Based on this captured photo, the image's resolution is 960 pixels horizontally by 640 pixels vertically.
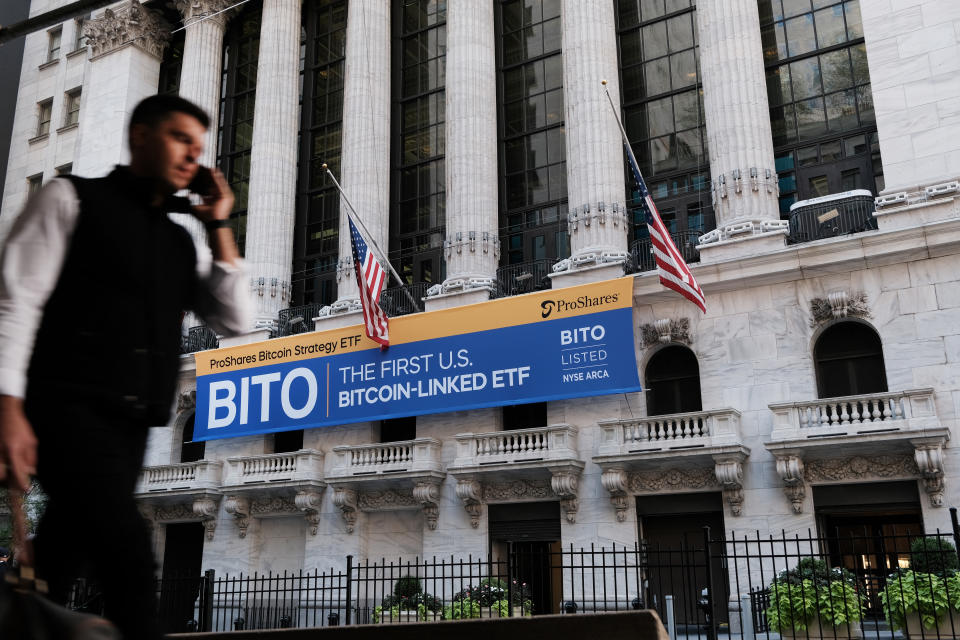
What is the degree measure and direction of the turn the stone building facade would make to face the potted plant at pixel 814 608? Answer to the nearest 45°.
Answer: approximately 45° to its left

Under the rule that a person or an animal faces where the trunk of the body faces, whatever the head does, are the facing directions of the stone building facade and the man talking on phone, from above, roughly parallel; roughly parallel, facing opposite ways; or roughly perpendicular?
roughly perpendicular

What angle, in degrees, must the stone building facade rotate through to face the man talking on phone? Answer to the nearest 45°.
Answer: approximately 45° to its left

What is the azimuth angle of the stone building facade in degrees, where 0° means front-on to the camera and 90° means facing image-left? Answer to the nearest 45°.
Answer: approximately 45°

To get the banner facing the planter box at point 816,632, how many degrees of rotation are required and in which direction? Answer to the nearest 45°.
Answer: approximately 90° to its left

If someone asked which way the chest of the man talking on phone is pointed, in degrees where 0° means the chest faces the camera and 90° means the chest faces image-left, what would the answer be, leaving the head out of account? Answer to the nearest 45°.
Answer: approximately 315°

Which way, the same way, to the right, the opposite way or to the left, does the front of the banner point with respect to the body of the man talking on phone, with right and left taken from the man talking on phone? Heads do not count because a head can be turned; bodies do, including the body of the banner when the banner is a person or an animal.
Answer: to the right

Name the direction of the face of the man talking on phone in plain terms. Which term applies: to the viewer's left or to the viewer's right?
to the viewer's right

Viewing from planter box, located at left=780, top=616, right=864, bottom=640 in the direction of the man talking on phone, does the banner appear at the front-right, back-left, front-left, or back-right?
back-right
